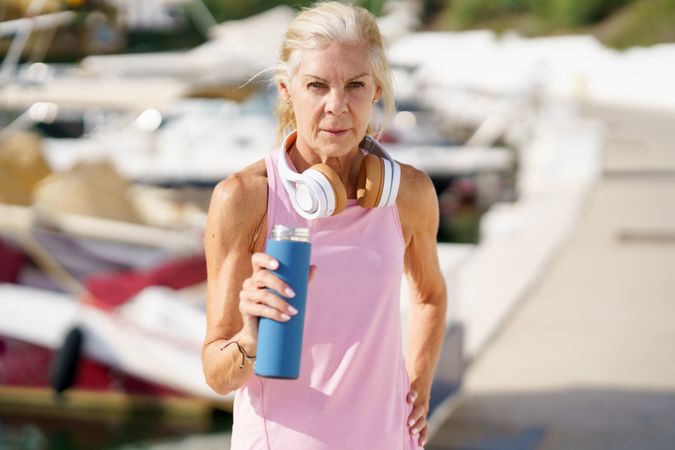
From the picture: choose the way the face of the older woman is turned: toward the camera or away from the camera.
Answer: toward the camera

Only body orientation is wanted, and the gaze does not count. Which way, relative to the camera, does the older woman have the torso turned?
toward the camera
